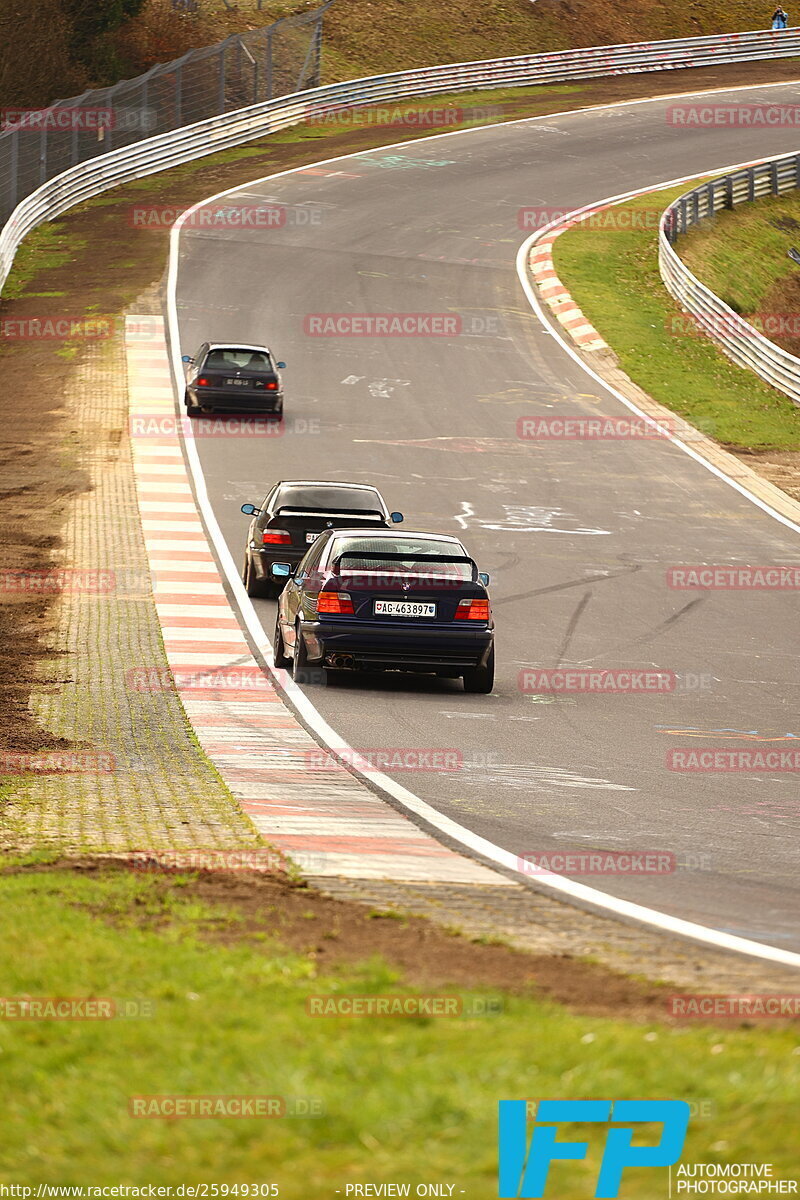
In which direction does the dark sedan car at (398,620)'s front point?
away from the camera

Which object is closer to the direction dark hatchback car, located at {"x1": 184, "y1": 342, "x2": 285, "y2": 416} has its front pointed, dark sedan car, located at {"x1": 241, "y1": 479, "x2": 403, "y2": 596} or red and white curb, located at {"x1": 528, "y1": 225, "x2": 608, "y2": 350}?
the red and white curb

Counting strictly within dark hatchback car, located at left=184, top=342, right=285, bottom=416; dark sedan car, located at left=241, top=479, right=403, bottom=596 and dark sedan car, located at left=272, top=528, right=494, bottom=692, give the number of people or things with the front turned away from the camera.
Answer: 3

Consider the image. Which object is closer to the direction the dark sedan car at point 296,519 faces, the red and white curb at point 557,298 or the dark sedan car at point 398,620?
the red and white curb

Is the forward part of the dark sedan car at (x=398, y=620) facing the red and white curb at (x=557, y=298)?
yes

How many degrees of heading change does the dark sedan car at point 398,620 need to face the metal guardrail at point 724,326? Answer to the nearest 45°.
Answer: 0° — it already faces it

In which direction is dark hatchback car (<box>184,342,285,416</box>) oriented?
away from the camera

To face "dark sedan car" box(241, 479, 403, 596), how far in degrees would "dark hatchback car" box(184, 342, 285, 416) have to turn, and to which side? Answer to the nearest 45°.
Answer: approximately 180°

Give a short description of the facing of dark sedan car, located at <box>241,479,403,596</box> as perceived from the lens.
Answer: facing away from the viewer

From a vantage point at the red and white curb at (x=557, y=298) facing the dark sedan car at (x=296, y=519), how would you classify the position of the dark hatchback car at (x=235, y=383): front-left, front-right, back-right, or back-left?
front-right

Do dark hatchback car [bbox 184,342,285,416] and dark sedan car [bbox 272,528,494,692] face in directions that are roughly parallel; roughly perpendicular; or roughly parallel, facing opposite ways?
roughly parallel

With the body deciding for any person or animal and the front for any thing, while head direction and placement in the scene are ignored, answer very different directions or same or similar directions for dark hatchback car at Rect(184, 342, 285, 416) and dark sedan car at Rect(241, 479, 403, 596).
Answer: same or similar directions
